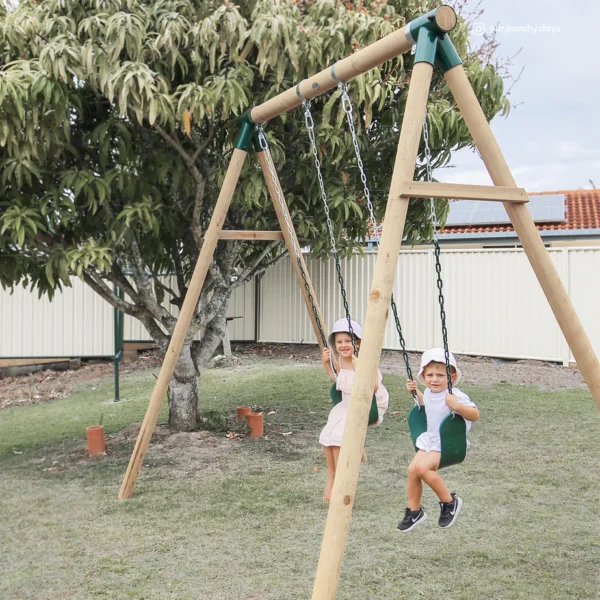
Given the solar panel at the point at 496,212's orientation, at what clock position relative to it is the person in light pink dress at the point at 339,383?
The person in light pink dress is roughly at 12 o'clock from the solar panel.

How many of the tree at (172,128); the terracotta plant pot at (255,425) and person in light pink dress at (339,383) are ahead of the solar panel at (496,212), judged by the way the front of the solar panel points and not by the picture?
3

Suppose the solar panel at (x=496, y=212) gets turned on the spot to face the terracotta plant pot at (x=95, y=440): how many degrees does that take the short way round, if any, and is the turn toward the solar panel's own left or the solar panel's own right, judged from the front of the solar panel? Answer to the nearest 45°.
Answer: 0° — it already faces it

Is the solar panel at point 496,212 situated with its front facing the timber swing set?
yes

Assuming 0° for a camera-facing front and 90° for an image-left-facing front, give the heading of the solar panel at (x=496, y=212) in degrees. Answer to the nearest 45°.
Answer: approximately 0°
